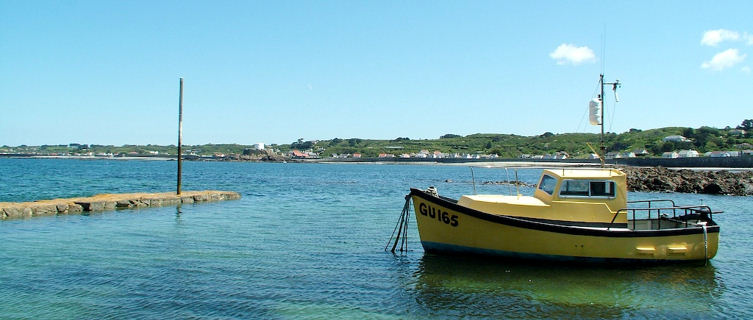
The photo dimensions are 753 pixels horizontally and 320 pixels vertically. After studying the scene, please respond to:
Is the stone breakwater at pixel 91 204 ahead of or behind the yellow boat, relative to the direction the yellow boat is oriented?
ahead

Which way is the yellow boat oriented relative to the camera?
to the viewer's left
